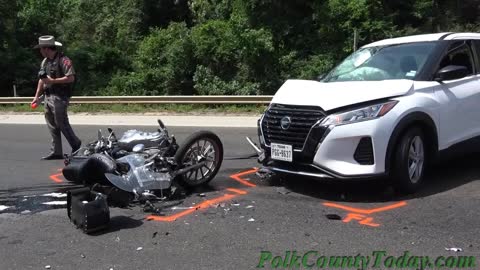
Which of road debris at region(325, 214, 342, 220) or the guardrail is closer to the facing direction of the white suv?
the road debris

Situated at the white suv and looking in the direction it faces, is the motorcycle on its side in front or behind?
in front

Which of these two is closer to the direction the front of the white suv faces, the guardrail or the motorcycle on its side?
the motorcycle on its side

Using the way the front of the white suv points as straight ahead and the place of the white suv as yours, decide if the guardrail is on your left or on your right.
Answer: on your right

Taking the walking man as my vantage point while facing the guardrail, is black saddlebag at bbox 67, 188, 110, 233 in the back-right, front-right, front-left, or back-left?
back-right

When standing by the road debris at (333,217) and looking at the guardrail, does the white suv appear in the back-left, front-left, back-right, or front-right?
front-right

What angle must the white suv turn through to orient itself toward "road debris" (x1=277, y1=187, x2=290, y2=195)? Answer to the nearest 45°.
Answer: approximately 45° to its right

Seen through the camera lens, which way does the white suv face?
facing the viewer and to the left of the viewer

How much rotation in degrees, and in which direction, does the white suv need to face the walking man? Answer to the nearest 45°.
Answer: approximately 45° to its right

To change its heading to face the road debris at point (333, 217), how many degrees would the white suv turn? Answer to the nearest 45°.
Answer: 0° — it already faces it
